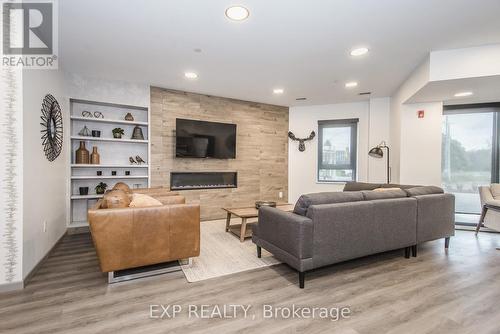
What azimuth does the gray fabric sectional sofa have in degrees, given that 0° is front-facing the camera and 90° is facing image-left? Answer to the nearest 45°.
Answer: approximately 135°

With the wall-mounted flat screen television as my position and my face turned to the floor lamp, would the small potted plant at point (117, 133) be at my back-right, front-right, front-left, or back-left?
back-right

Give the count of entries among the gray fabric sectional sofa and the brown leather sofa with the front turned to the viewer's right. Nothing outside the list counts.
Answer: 0

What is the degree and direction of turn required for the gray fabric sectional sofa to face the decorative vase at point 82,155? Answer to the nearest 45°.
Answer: approximately 45° to its left

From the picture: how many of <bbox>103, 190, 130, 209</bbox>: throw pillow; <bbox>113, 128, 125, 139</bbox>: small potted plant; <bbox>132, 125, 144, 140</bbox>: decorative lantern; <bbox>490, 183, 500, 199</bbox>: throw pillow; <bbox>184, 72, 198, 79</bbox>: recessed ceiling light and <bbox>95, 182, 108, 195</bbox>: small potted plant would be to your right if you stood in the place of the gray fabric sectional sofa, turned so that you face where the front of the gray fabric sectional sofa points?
1

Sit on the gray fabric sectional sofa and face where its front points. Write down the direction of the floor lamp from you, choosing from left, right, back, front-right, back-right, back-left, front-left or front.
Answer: front-right

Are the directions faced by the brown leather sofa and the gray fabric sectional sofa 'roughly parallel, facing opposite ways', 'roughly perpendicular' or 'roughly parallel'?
roughly parallel

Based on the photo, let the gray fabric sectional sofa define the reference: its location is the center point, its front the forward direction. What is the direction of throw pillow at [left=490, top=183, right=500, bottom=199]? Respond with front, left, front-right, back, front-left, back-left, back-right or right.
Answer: right

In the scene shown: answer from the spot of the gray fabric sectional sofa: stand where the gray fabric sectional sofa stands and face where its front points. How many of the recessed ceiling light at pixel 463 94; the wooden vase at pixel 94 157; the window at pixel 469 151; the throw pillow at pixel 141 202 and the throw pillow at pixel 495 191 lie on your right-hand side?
3

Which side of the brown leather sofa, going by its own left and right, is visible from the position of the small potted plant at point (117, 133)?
front

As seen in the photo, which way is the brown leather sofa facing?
away from the camera

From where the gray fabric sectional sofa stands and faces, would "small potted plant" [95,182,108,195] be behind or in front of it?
in front

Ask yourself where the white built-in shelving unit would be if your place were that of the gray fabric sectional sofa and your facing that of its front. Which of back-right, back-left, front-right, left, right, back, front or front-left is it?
front-left

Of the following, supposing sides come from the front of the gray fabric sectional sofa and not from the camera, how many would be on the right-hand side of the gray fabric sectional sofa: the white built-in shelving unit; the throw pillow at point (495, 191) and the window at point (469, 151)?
2
